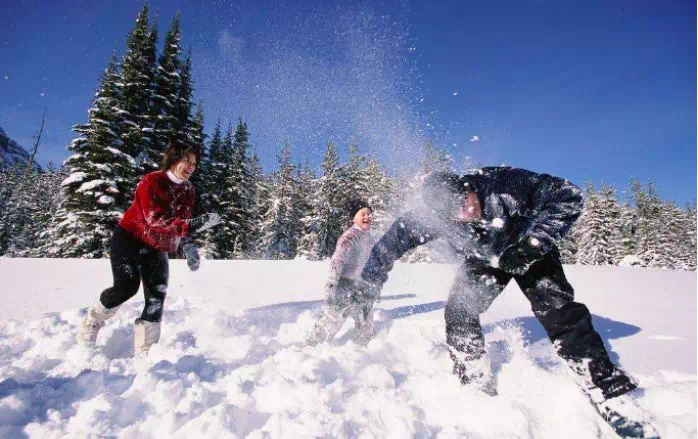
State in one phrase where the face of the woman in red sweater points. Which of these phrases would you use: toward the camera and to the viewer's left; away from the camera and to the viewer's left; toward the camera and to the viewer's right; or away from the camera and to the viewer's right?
toward the camera and to the viewer's right

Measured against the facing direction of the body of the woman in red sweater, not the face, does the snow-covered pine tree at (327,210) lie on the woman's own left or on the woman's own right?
on the woman's own left

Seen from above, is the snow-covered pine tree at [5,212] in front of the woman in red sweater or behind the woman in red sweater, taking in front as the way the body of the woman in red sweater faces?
behind

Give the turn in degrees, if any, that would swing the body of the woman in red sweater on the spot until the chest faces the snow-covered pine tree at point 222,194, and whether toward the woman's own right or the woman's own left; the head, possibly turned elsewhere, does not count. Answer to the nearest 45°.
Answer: approximately 135° to the woman's own left

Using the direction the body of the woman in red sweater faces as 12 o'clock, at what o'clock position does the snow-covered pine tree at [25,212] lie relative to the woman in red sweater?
The snow-covered pine tree is roughly at 7 o'clock from the woman in red sweater.

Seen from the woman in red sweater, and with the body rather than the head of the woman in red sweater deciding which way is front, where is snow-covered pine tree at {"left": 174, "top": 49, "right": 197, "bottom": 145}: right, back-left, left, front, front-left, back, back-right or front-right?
back-left

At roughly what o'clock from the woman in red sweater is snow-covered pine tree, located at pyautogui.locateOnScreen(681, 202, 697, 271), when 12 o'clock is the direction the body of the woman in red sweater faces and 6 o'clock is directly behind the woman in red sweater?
The snow-covered pine tree is roughly at 10 o'clock from the woman in red sweater.

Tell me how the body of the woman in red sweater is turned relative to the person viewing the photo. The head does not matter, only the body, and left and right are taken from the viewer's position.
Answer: facing the viewer and to the right of the viewer

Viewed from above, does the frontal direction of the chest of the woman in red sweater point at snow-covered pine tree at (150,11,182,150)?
no

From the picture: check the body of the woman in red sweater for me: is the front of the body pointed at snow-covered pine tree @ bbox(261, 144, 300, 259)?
no

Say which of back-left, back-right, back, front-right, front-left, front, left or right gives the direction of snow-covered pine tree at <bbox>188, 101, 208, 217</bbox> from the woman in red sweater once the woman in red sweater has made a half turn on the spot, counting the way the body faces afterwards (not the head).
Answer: front-right

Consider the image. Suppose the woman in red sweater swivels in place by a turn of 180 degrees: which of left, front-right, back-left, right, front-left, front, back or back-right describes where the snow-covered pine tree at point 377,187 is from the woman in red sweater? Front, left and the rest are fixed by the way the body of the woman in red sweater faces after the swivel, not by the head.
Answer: right

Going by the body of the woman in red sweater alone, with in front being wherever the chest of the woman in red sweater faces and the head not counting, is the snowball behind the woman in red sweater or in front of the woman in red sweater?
in front

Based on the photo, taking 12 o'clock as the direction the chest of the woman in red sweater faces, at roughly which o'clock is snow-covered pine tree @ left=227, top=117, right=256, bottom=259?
The snow-covered pine tree is roughly at 8 o'clock from the woman in red sweater.

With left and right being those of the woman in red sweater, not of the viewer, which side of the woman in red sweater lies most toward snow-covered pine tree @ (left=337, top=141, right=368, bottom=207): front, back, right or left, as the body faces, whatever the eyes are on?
left
